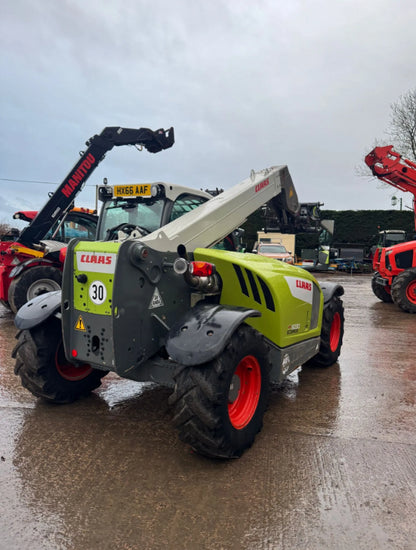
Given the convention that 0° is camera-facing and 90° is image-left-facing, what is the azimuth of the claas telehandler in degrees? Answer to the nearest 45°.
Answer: approximately 225°

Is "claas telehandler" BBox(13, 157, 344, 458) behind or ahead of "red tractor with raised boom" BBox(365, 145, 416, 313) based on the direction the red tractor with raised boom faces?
ahead

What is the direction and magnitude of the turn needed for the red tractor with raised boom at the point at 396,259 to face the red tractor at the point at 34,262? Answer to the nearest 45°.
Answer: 0° — it already faces it
